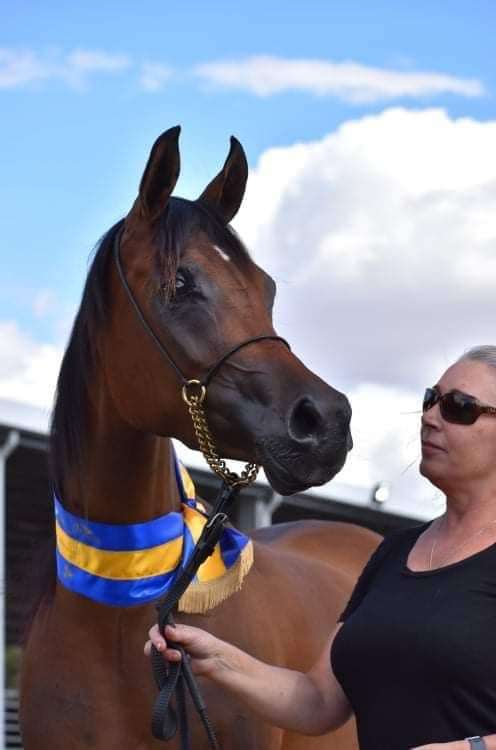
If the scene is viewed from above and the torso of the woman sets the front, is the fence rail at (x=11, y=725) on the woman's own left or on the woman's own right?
on the woman's own right

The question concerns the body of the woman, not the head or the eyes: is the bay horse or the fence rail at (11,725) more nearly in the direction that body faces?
the bay horse

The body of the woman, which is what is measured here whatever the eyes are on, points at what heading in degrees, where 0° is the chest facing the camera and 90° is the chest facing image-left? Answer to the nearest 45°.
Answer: approximately 45°
